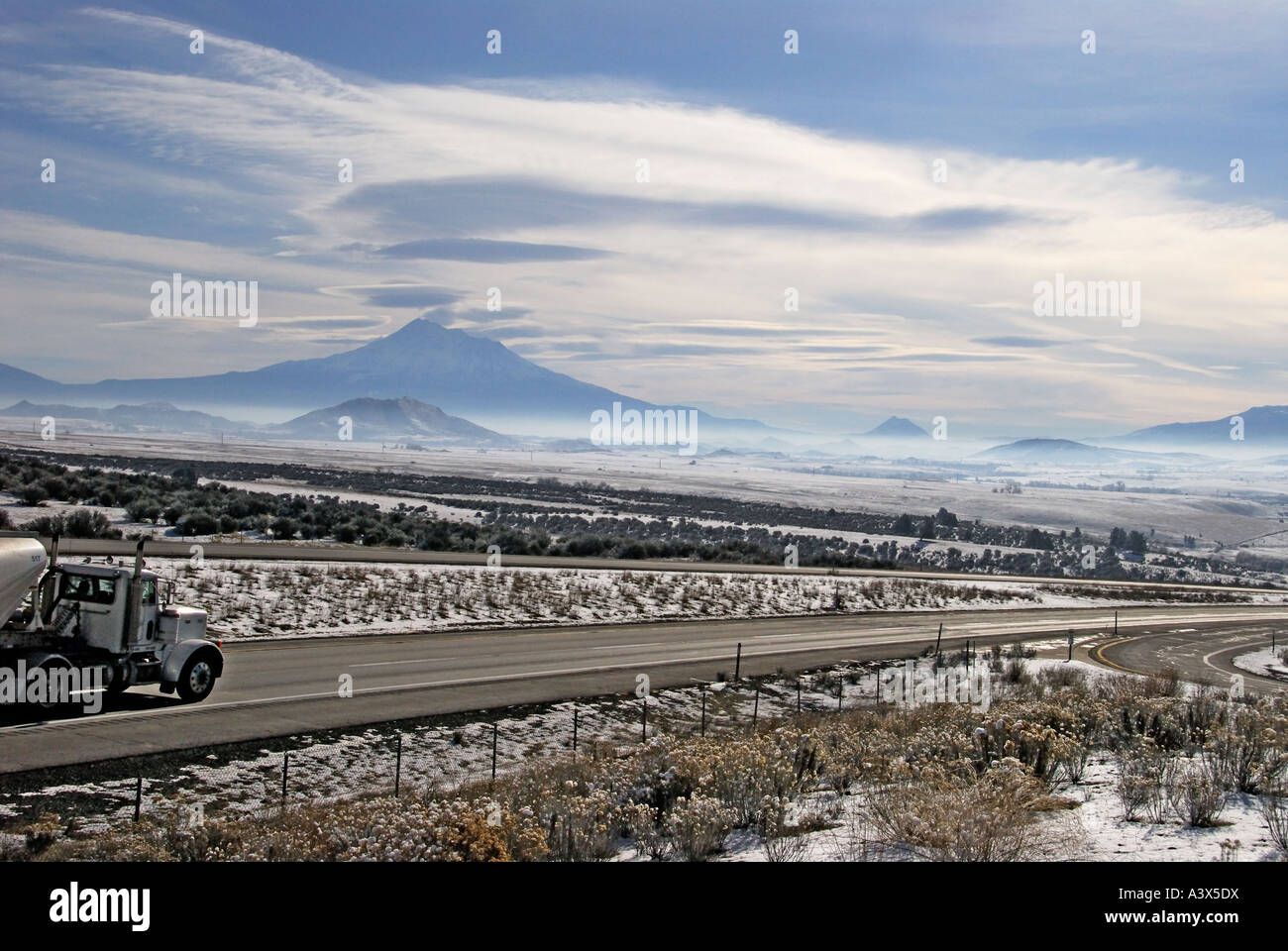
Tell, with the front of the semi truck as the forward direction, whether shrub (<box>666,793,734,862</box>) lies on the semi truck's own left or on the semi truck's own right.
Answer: on the semi truck's own right

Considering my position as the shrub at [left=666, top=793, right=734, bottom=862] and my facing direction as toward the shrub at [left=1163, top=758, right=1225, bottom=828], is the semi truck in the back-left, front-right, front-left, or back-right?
back-left

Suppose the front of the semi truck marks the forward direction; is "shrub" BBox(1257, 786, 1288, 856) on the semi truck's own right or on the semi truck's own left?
on the semi truck's own right

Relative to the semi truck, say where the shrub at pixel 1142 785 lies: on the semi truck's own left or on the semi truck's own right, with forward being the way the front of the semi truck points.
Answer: on the semi truck's own right

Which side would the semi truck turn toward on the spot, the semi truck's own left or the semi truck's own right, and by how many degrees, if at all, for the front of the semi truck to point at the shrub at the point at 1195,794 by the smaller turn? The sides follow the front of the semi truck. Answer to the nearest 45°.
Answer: approximately 90° to the semi truck's own right

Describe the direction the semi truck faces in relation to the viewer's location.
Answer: facing away from the viewer and to the right of the viewer
